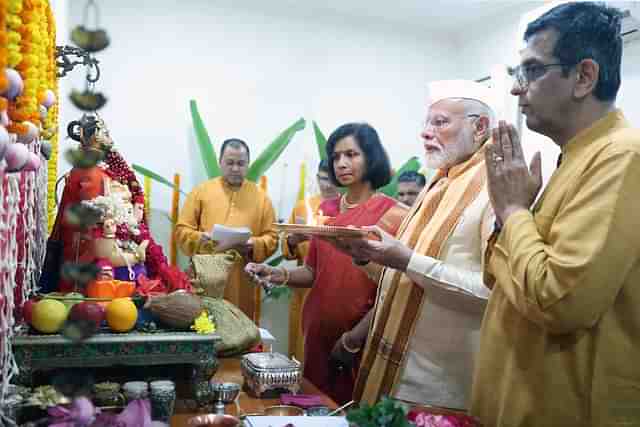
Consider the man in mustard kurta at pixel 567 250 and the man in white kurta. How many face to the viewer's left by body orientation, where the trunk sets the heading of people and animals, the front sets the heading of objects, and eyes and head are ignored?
2

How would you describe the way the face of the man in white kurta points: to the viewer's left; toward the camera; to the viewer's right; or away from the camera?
to the viewer's left

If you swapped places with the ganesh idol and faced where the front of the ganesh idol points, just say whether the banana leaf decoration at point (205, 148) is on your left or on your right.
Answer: on your left

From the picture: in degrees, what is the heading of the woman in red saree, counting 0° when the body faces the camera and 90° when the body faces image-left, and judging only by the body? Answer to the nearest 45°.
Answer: approximately 45°

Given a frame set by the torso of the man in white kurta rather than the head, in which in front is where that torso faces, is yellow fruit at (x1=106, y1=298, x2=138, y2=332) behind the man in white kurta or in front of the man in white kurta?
in front

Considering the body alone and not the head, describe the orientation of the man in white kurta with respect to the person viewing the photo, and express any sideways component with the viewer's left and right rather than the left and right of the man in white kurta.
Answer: facing to the left of the viewer

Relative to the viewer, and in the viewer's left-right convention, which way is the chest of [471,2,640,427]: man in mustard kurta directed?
facing to the left of the viewer

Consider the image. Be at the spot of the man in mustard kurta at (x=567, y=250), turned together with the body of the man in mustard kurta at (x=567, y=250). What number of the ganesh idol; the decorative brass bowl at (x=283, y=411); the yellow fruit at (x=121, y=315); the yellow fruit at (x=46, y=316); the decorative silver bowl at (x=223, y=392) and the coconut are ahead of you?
6

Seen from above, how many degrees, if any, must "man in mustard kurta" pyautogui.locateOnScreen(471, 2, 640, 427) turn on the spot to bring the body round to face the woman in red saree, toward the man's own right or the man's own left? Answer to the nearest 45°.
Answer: approximately 45° to the man's own right

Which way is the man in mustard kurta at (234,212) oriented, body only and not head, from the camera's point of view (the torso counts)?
toward the camera

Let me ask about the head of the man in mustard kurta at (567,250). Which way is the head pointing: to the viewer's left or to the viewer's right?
to the viewer's left

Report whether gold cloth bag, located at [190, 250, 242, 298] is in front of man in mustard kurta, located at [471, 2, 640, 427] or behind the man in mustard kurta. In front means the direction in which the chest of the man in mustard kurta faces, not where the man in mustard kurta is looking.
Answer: in front

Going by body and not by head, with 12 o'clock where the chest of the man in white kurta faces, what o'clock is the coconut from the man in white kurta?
The coconut is roughly at 11 o'clock from the man in white kurta.

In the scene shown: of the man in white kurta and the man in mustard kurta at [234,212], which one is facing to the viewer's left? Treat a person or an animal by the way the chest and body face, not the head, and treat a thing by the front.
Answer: the man in white kurta

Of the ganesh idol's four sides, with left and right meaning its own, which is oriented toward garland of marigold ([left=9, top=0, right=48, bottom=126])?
back

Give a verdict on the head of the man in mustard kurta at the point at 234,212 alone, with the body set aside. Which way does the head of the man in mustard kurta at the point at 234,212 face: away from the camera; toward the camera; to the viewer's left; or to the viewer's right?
toward the camera

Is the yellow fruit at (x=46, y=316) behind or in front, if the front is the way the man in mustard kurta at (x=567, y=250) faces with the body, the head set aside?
in front
